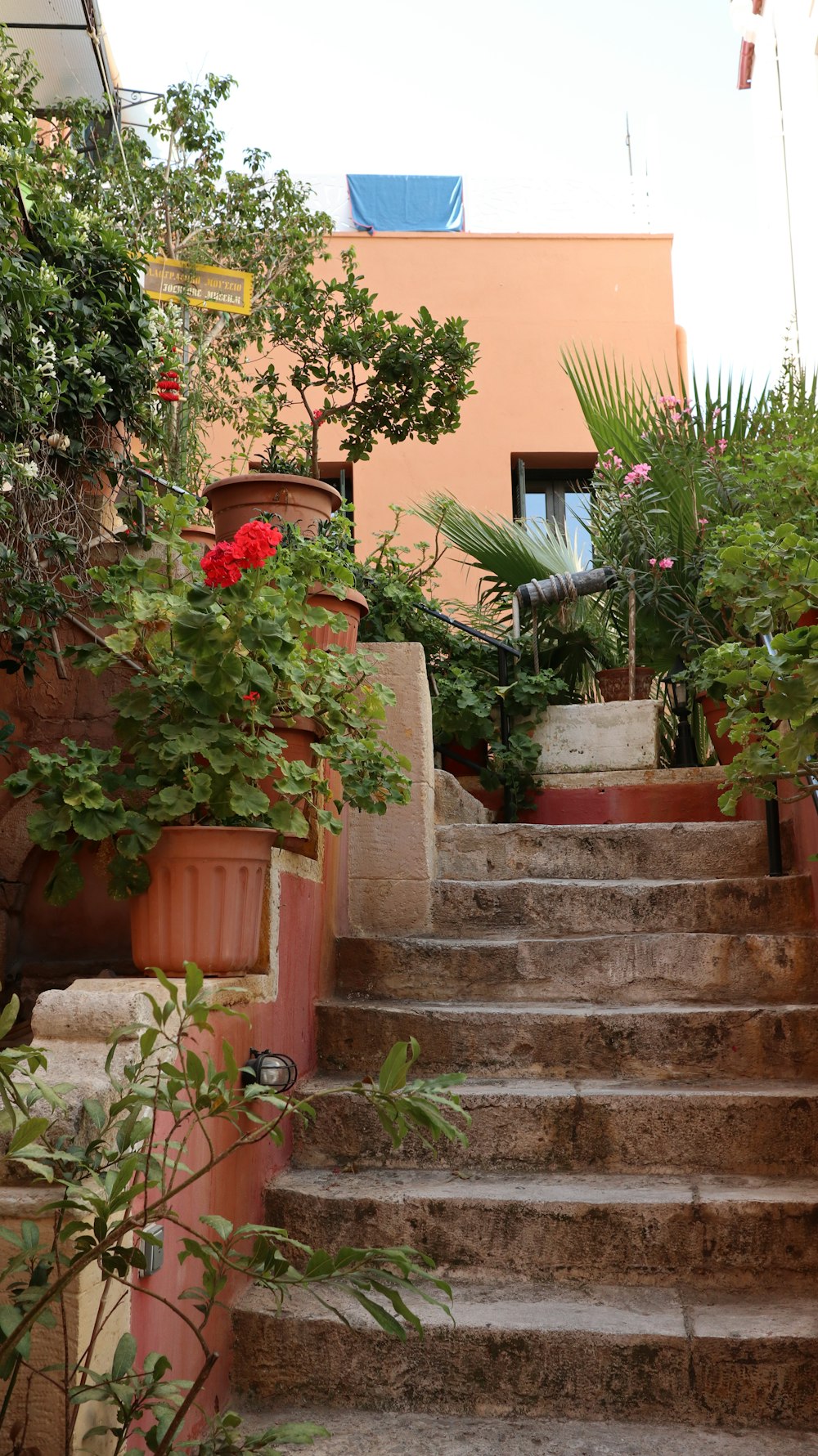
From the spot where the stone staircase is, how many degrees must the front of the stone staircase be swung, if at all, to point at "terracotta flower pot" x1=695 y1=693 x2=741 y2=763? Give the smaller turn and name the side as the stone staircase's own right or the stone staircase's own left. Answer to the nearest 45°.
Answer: approximately 180°

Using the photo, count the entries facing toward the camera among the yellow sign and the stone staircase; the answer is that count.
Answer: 2

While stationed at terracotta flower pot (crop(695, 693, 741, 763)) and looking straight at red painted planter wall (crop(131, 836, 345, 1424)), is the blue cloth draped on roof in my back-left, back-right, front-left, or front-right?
back-right

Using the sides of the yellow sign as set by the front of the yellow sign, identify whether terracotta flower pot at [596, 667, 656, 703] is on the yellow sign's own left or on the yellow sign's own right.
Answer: on the yellow sign's own left

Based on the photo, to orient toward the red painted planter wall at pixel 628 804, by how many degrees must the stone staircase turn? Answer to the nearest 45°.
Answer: approximately 180°

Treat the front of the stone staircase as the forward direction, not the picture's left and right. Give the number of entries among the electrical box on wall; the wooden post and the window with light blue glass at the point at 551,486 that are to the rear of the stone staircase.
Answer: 2

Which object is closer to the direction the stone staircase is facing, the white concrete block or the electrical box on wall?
the electrical box on wall

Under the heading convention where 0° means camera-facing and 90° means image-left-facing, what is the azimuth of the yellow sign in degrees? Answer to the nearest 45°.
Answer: approximately 0°
